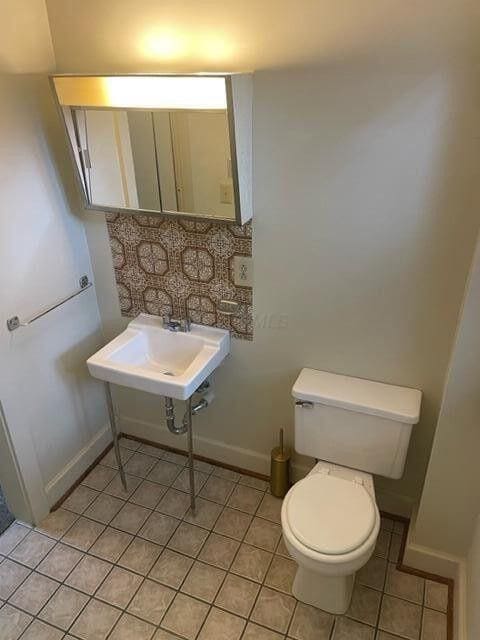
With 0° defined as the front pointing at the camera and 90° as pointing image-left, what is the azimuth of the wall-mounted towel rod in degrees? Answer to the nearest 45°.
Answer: approximately 315°

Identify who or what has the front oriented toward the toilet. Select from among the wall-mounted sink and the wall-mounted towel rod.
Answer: the wall-mounted towel rod

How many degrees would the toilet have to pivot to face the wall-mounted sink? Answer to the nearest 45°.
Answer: approximately 90° to its right

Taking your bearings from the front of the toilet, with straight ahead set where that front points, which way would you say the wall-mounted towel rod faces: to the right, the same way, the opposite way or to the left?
to the left

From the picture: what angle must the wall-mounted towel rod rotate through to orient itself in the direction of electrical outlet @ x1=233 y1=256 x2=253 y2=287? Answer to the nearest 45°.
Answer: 0° — it already faces it

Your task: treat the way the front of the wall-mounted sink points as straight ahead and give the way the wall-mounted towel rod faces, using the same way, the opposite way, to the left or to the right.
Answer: to the left

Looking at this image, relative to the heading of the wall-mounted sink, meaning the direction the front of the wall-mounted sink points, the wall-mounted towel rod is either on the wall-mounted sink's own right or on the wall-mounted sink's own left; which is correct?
on the wall-mounted sink's own right

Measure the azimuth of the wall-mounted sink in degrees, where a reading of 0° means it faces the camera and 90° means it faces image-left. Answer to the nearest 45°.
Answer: approximately 45°
